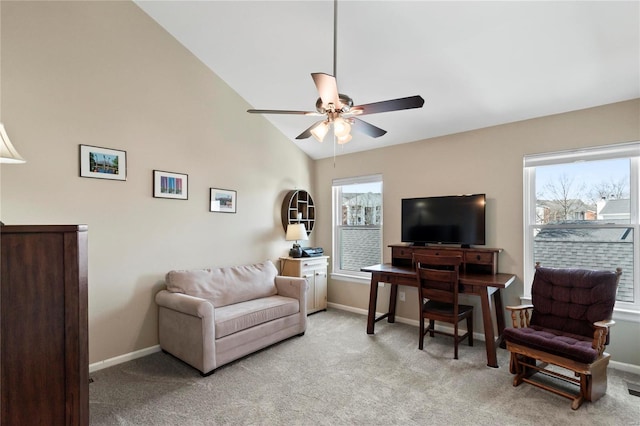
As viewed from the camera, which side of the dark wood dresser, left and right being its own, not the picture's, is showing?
right

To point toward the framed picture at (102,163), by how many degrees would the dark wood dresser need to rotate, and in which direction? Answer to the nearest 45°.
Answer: approximately 90° to its left

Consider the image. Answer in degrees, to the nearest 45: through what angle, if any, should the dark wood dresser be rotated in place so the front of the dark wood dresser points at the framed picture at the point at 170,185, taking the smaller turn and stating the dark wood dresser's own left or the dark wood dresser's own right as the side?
approximately 45° to the dark wood dresser's own left

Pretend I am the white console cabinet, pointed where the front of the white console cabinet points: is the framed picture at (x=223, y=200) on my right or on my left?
on my right

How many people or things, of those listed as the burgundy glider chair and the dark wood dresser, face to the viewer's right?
1

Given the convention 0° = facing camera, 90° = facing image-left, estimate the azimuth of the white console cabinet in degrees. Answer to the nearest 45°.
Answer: approximately 315°

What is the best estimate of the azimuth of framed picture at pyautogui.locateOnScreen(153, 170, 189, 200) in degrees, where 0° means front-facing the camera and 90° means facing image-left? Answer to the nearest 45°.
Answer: approximately 315°

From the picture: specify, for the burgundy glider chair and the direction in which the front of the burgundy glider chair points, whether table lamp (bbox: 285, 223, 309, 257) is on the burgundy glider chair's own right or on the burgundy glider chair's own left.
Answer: on the burgundy glider chair's own right

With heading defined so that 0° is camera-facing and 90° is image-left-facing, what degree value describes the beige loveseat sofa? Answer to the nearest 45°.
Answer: approximately 315°

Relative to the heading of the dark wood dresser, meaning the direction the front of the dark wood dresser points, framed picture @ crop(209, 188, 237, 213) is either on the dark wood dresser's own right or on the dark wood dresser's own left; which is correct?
on the dark wood dresser's own left
